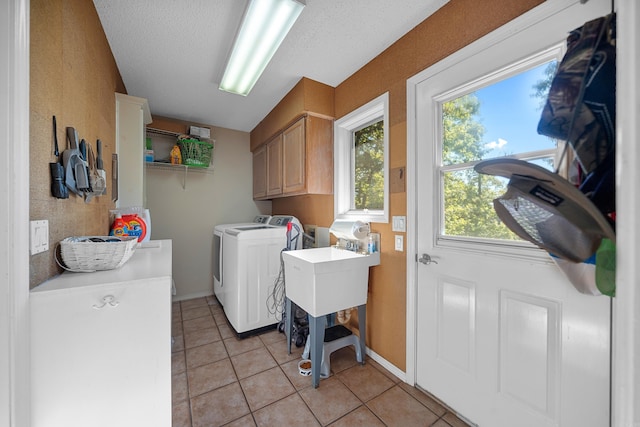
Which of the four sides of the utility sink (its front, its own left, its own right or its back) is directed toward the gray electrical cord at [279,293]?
right

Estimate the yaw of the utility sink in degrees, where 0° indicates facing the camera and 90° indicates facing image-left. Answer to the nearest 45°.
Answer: approximately 45°

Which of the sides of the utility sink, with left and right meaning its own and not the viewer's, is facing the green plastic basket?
right

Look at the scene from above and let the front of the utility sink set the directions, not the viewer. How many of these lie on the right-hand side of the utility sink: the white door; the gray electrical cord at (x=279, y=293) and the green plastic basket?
2

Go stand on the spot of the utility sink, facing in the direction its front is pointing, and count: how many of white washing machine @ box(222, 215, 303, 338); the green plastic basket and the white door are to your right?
2

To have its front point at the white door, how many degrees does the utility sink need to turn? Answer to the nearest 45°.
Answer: approximately 90° to its left

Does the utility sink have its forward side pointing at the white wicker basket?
yes
